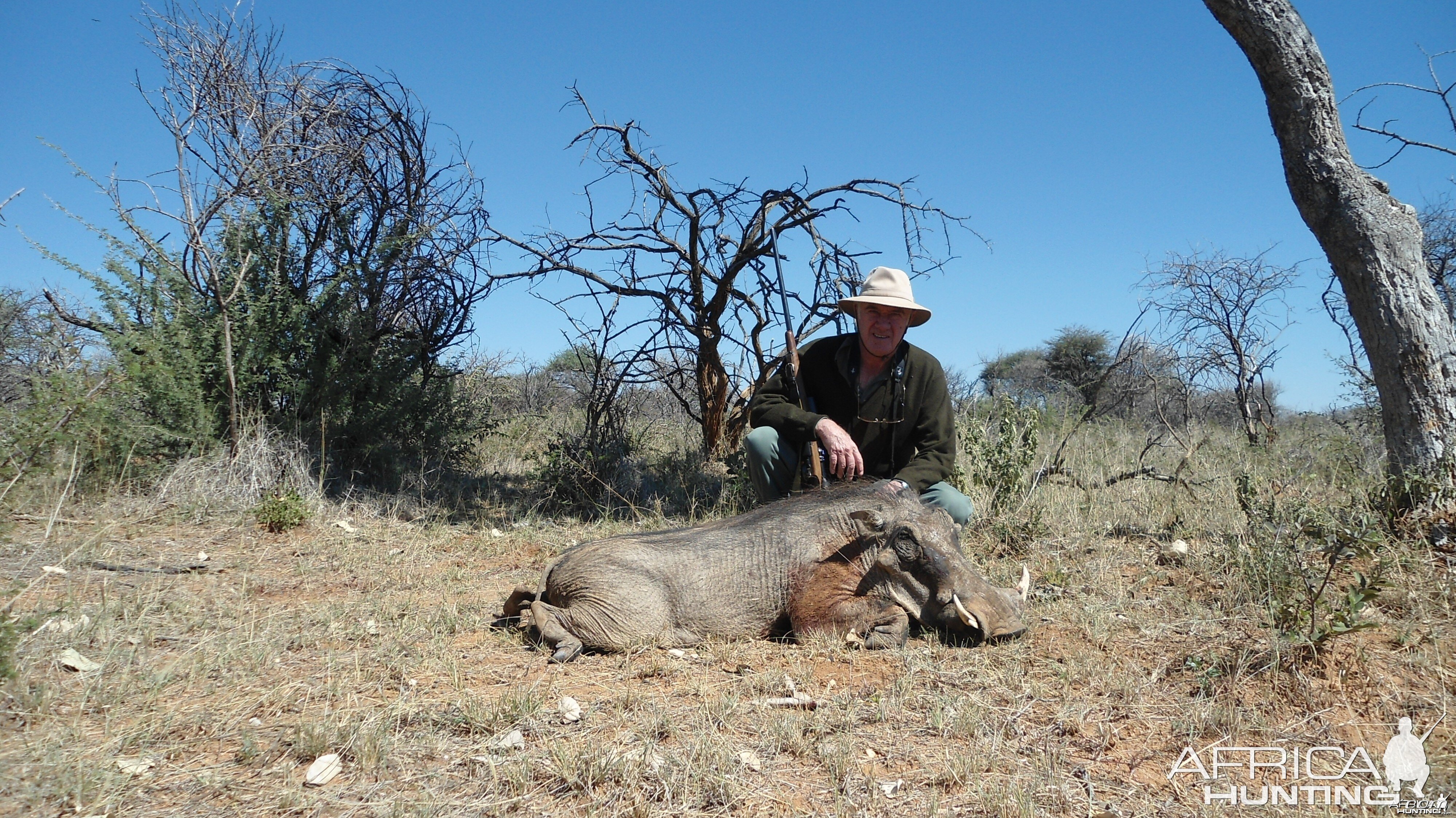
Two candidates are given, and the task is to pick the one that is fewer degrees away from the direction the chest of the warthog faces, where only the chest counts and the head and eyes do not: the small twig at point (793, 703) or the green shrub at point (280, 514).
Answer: the small twig

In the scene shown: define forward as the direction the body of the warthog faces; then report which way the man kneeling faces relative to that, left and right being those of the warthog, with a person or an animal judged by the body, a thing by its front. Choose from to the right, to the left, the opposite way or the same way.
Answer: to the right

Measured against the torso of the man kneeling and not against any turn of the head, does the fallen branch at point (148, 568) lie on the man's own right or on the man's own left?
on the man's own right

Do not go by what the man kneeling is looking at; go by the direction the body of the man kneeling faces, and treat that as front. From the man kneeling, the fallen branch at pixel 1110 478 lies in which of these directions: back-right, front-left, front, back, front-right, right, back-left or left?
back-left

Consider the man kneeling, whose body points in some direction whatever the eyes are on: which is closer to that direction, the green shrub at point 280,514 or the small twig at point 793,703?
the small twig

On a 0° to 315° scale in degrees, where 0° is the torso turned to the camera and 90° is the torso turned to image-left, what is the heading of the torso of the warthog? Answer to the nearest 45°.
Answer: approximately 270°

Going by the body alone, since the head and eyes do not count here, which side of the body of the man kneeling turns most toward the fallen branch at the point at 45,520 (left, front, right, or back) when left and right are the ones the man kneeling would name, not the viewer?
right

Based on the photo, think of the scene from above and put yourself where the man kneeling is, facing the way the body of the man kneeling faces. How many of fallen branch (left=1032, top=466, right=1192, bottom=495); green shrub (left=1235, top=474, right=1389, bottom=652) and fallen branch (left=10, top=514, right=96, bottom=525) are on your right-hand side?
1

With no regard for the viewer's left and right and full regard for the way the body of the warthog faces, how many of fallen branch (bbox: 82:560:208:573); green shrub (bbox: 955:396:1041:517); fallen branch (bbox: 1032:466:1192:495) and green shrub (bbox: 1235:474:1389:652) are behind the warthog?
1

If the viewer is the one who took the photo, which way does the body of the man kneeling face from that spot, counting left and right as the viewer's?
facing the viewer

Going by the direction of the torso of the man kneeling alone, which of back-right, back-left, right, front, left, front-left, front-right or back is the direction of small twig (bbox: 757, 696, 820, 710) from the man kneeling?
front

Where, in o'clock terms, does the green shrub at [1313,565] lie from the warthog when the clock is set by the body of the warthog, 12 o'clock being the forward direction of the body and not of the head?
The green shrub is roughly at 12 o'clock from the warthog.

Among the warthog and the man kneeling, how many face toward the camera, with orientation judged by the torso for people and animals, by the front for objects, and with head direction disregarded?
1

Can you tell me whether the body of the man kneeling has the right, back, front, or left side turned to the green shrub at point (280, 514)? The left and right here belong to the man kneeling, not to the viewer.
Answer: right
